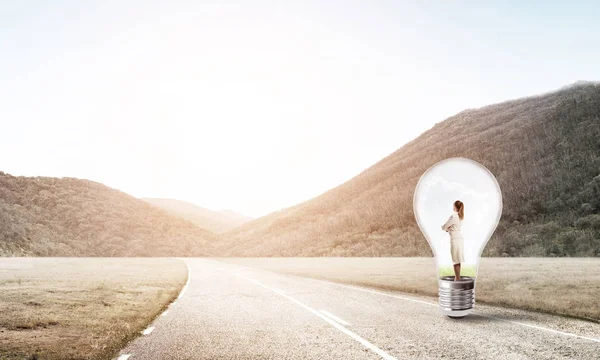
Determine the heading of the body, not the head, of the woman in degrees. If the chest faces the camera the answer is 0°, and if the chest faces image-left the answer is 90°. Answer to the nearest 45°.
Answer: approximately 90°
